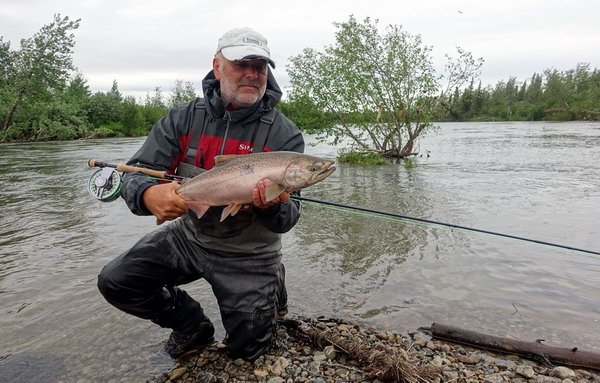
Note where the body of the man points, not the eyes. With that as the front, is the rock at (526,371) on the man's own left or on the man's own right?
on the man's own left

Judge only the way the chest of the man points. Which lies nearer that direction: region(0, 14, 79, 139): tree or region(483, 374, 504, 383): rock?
the rock

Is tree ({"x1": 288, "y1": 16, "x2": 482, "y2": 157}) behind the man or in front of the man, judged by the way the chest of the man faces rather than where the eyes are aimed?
behind

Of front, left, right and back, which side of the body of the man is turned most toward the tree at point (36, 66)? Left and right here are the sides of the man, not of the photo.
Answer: back

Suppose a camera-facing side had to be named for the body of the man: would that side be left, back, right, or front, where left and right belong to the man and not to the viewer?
front

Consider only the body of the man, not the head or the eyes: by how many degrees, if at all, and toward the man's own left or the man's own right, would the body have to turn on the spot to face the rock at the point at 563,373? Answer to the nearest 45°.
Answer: approximately 45° to the man's own left

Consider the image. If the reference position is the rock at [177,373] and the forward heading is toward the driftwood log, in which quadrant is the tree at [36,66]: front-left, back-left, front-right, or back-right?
back-left

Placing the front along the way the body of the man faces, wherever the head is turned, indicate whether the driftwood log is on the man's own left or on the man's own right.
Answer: on the man's own left
